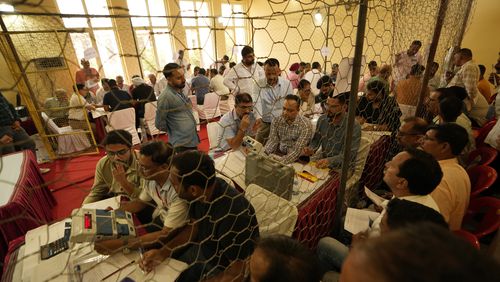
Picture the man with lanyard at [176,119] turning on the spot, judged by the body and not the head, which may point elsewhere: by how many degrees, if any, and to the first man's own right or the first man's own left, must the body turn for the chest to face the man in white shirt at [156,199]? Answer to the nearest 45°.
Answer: approximately 45° to the first man's own right

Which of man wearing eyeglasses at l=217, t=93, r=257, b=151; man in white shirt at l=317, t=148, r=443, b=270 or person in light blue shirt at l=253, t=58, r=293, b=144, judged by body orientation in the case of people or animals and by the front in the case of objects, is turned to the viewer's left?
man in white shirt at l=317, t=148, r=443, b=270

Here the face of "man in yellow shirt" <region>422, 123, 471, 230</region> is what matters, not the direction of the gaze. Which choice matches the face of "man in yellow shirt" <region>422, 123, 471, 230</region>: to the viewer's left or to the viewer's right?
to the viewer's left

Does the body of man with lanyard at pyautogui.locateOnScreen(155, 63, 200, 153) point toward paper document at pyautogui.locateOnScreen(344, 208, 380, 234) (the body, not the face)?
yes

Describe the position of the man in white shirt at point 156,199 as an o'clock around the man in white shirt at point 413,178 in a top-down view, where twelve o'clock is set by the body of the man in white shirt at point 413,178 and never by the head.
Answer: the man in white shirt at point 156,199 is roughly at 11 o'clock from the man in white shirt at point 413,178.

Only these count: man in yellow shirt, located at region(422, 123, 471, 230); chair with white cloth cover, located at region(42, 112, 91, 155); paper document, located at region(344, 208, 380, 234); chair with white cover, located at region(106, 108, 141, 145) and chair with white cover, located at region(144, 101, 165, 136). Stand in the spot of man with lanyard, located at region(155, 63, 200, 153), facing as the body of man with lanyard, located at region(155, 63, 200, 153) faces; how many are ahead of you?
2

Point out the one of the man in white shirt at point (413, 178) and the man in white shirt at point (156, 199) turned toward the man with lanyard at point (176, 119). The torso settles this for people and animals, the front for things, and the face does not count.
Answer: the man in white shirt at point (413, 178)

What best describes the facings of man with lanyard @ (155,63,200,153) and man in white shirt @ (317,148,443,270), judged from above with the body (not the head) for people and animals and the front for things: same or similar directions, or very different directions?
very different directions

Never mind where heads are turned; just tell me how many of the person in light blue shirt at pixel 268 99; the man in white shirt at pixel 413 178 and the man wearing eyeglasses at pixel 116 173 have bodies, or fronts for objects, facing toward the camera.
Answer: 2

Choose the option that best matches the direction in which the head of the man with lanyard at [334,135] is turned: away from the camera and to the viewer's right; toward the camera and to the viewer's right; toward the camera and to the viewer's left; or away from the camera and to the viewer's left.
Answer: toward the camera and to the viewer's left

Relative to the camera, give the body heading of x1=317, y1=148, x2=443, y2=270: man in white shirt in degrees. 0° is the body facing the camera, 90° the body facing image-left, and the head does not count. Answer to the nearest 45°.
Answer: approximately 90°

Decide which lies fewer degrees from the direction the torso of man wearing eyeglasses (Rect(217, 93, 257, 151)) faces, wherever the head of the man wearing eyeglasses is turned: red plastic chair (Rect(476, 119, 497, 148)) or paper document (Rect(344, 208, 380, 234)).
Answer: the paper document
